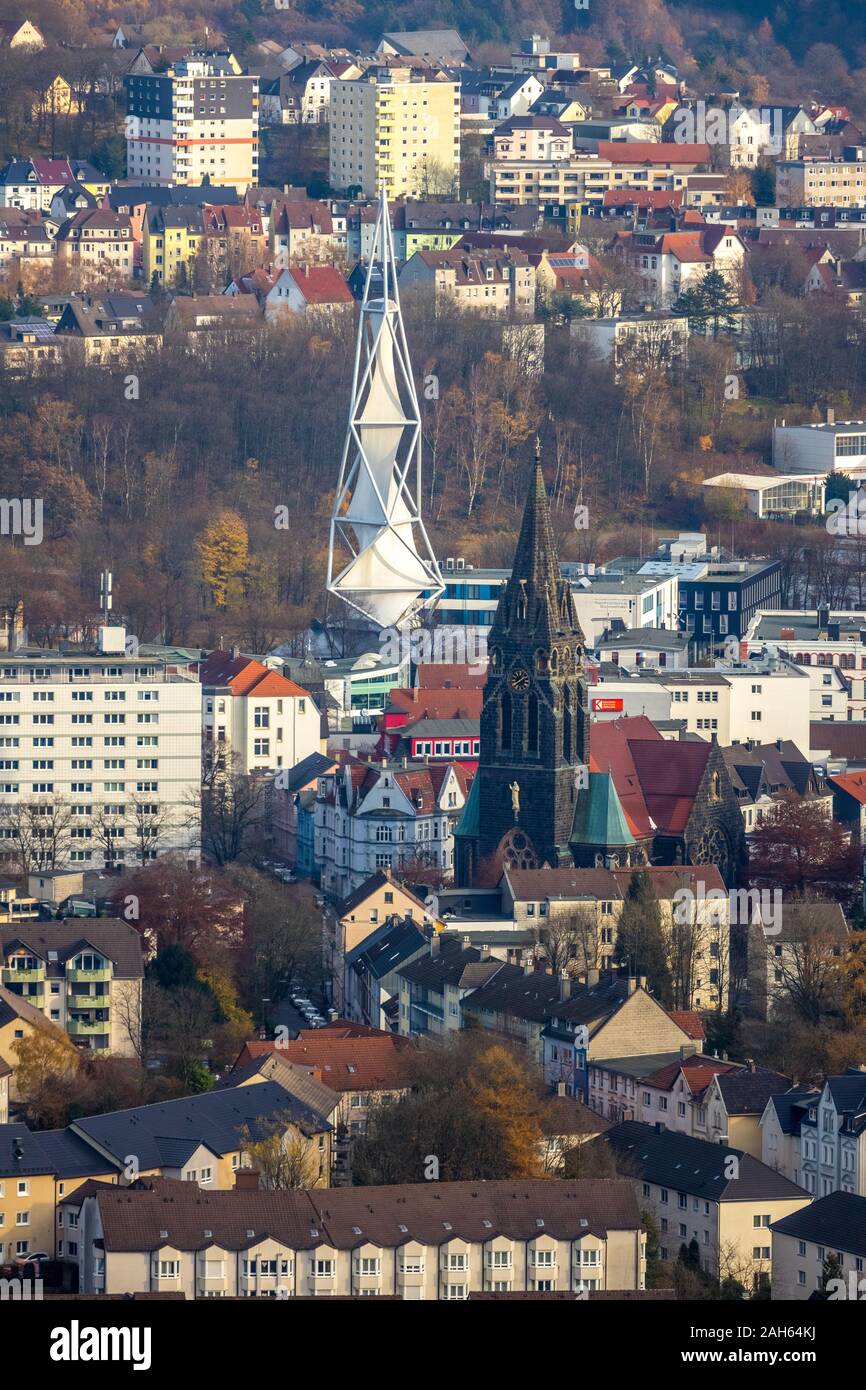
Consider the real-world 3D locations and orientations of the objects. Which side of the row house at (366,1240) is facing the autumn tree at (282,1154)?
back

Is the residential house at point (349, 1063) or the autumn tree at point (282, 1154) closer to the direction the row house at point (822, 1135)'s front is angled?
the autumn tree

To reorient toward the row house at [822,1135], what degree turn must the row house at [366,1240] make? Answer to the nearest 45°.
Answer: approximately 135° to its left
